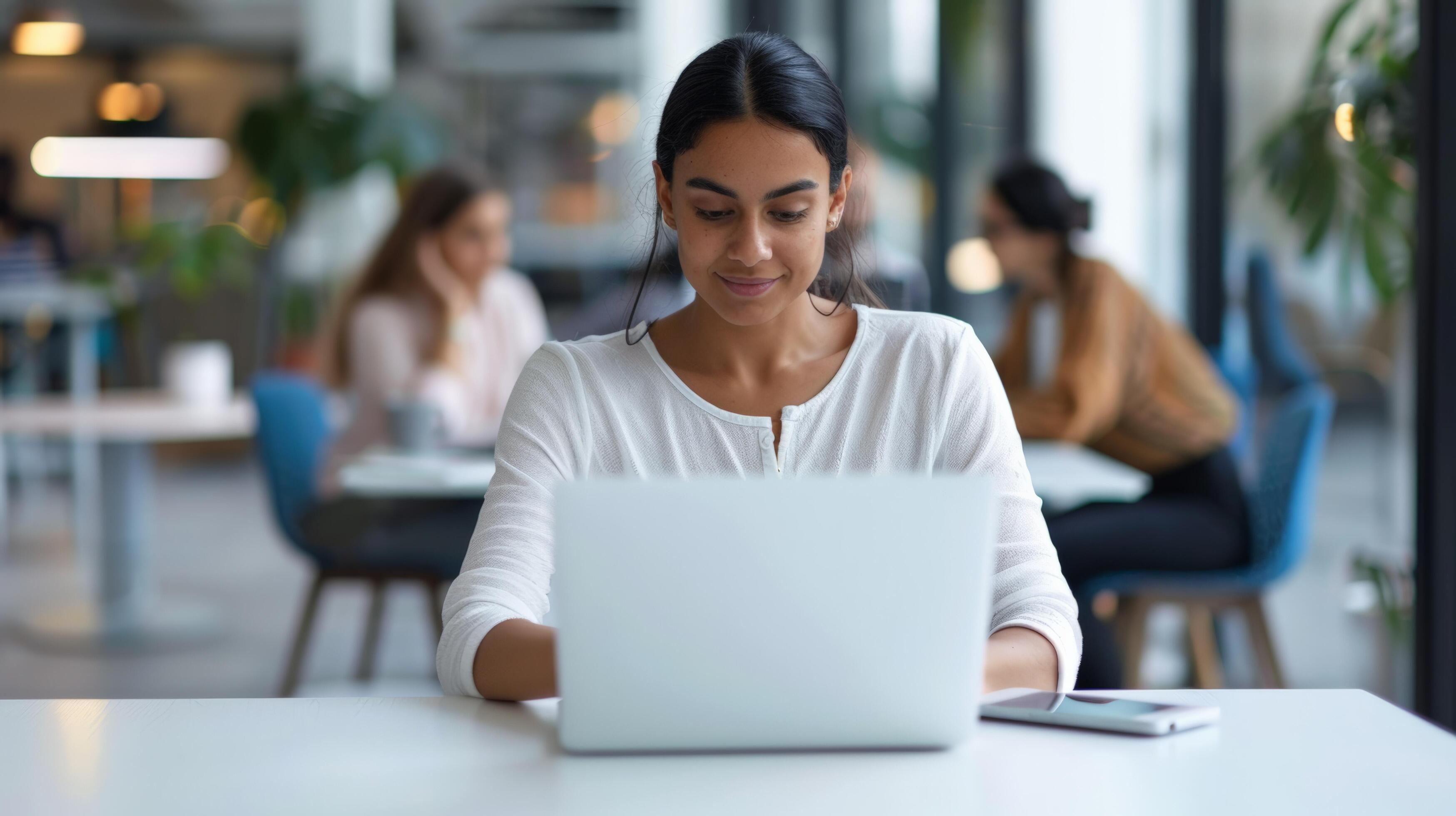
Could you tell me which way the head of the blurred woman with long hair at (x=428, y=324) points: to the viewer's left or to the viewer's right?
to the viewer's right

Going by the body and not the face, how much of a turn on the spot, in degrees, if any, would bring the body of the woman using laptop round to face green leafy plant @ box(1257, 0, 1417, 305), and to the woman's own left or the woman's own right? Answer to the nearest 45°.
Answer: approximately 135° to the woman's own left

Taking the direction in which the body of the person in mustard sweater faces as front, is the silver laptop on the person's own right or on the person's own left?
on the person's own left

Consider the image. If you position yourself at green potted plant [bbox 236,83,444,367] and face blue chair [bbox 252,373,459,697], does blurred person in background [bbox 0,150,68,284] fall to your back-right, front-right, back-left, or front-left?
back-right

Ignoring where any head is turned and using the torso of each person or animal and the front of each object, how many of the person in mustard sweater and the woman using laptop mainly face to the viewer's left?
1

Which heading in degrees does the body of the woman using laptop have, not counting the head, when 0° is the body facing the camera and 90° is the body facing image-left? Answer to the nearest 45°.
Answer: approximately 0°

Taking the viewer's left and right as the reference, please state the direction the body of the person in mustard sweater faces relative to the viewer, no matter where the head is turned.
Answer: facing to the left of the viewer

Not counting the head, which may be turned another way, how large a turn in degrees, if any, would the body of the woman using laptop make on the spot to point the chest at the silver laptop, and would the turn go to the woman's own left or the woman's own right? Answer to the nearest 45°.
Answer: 0° — they already face it

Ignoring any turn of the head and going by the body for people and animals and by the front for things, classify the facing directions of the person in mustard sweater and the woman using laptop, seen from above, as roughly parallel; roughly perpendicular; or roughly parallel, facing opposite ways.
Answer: roughly perpendicular
